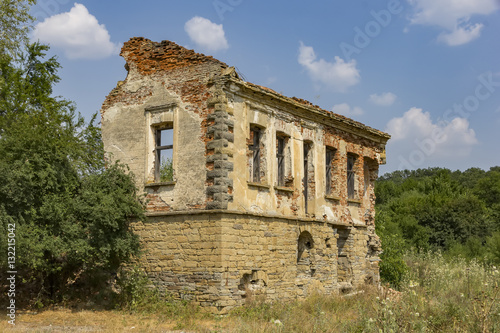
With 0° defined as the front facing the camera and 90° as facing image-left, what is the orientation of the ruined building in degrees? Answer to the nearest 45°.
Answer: approximately 315°

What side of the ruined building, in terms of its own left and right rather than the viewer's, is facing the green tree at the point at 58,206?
right
